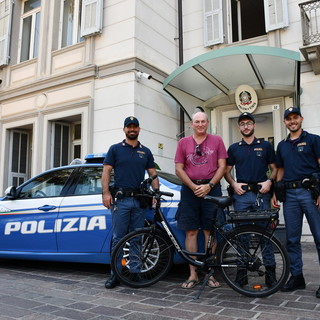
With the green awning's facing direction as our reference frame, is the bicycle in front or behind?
in front

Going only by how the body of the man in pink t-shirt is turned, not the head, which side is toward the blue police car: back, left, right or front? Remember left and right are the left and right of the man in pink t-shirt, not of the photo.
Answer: right

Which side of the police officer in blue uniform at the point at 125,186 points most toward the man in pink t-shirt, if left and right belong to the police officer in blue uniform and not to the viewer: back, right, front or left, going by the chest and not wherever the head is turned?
left

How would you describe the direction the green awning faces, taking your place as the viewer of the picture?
facing the viewer

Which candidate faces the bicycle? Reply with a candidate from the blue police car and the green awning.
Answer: the green awning

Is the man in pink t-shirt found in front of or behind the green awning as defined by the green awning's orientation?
in front

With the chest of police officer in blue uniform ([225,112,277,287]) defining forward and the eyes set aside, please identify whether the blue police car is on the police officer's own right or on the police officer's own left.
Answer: on the police officer's own right

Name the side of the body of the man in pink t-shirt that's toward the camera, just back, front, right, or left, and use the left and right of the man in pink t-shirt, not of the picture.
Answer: front

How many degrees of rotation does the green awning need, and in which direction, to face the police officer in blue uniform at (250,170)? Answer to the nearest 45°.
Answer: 0° — it already faces them

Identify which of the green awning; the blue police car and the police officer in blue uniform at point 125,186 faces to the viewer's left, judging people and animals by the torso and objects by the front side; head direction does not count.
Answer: the blue police car

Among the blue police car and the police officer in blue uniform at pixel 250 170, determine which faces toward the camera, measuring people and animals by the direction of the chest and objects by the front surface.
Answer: the police officer in blue uniform

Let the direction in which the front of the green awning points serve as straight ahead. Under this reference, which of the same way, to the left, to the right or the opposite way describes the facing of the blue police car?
to the right

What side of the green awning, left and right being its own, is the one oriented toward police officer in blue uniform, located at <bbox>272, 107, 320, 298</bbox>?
front

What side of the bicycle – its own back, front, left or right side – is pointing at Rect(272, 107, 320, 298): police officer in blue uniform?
back

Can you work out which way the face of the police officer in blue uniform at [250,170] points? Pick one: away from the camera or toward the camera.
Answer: toward the camera
